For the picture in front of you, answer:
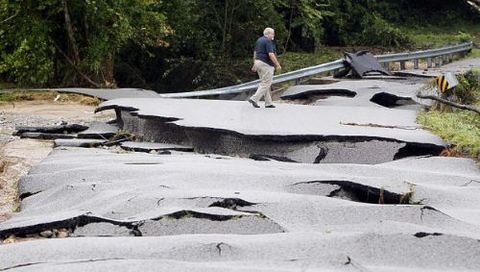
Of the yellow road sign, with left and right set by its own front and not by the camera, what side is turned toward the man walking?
right

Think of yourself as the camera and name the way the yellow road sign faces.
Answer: facing the viewer

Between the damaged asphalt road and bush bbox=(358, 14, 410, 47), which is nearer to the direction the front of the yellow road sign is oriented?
the damaged asphalt road

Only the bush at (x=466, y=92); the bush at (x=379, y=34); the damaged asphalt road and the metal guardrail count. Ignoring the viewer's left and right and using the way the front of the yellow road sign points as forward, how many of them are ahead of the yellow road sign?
1

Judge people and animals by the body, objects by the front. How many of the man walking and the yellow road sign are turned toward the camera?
1

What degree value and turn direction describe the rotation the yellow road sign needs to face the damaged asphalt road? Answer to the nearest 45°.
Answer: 0° — it already faces it
